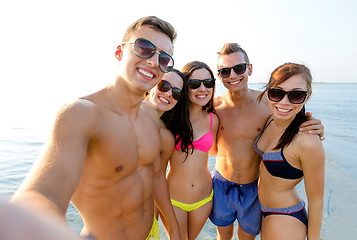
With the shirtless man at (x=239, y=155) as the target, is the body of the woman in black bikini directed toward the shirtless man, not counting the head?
no

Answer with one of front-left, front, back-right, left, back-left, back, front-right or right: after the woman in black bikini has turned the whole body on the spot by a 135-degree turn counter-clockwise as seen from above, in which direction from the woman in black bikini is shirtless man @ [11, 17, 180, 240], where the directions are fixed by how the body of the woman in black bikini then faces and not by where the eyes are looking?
back-right

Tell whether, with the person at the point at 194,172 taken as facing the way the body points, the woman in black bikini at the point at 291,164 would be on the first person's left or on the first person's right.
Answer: on the first person's left

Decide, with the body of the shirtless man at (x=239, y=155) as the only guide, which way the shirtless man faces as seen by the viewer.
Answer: toward the camera

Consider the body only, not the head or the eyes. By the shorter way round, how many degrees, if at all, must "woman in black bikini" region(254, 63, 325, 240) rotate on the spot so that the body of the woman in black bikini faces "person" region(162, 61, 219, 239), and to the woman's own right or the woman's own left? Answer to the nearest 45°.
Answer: approximately 45° to the woman's own right

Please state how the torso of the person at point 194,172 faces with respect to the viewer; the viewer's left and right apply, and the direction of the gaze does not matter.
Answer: facing the viewer

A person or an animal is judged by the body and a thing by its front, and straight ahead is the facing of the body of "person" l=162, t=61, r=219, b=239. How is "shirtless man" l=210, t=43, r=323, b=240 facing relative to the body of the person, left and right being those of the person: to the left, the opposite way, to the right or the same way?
the same way

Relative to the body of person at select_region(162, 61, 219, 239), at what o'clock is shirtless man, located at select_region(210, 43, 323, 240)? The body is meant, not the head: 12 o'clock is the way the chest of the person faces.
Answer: The shirtless man is roughly at 8 o'clock from the person.

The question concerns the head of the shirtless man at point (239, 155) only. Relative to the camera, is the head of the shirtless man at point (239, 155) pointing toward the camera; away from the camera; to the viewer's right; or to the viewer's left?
toward the camera

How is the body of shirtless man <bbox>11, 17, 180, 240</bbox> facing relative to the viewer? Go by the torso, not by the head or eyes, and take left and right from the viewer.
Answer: facing the viewer and to the right of the viewer

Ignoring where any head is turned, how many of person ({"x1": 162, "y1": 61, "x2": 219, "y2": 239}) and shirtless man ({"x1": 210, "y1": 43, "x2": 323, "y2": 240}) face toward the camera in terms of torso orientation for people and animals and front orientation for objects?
2

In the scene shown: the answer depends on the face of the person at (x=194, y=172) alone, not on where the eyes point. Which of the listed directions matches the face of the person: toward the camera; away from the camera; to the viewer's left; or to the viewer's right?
toward the camera

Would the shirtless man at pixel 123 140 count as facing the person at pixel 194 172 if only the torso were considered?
no

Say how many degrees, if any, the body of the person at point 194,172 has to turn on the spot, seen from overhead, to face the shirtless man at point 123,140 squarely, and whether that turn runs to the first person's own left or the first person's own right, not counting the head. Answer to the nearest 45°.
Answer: approximately 45° to the first person's own right
